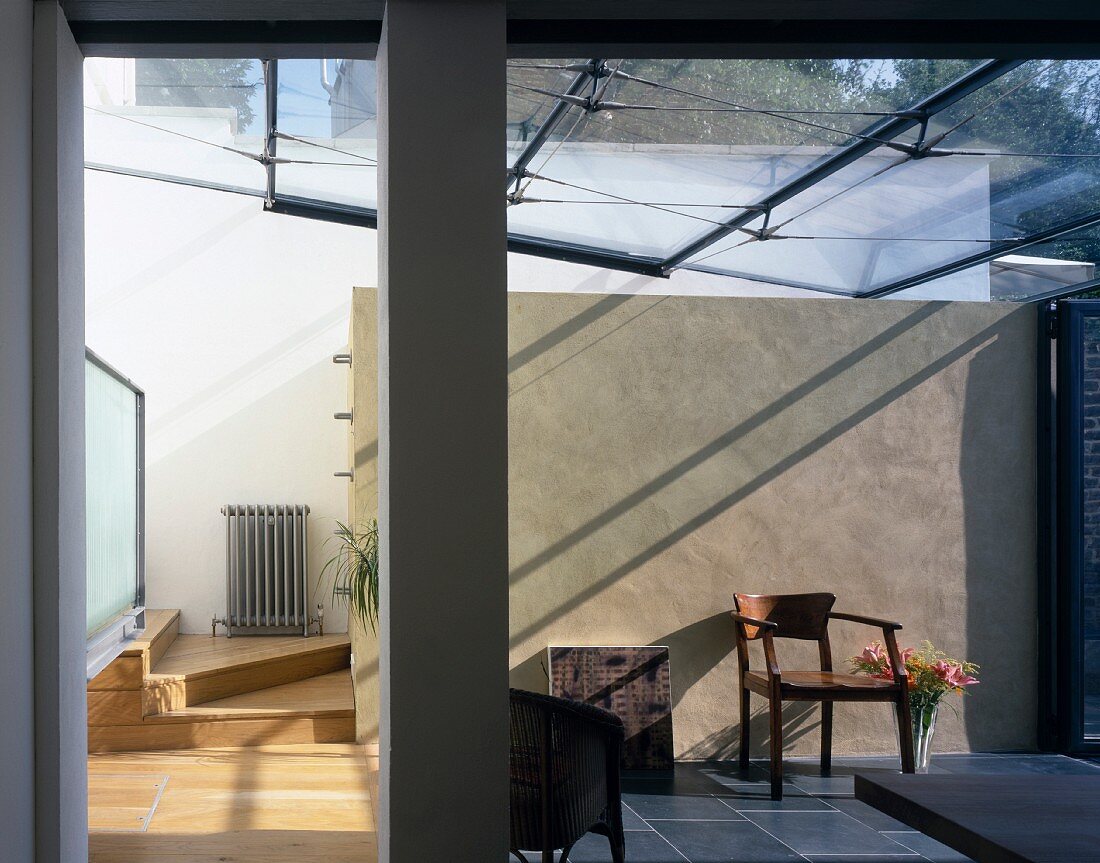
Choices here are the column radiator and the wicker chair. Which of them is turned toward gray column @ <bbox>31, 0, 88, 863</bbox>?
the column radiator

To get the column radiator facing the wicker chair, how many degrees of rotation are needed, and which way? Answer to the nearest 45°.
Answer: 0° — it already faces it

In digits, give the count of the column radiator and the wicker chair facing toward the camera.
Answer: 1

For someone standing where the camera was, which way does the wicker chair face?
facing away from the viewer and to the right of the viewer

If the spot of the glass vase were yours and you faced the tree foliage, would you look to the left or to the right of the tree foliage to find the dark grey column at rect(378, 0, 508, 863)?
left

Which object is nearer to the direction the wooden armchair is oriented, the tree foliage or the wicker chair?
the wicker chair

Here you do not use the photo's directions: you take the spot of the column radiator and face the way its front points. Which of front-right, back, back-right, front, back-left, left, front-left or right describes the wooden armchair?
front-left

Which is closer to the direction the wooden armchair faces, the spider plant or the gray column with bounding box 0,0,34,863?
the gray column

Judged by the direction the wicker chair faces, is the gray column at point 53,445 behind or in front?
behind
